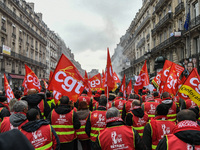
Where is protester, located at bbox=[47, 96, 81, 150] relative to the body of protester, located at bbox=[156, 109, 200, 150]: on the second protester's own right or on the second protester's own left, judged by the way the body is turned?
on the second protester's own left

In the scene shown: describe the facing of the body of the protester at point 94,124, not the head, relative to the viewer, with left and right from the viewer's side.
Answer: facing away from the viewer

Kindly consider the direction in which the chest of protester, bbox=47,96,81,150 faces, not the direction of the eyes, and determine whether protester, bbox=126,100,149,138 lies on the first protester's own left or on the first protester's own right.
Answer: on the first protester's own right

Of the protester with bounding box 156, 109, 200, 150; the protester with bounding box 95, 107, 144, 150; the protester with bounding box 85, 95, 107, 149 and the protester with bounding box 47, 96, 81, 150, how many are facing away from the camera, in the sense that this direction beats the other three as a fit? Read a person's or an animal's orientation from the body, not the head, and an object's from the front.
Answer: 4

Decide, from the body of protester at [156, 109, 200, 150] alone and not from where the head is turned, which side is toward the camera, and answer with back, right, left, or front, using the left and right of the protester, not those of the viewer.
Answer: back

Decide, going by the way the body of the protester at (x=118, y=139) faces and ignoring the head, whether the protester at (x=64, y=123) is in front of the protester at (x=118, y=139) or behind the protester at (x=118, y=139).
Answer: in front

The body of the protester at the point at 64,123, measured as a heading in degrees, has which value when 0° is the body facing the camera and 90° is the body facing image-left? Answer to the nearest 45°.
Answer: approximately 180°

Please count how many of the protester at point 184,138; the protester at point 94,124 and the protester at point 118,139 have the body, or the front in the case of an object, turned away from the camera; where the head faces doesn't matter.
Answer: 3

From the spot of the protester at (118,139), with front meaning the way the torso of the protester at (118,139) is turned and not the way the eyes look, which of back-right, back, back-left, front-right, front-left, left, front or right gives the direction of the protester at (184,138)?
back-right

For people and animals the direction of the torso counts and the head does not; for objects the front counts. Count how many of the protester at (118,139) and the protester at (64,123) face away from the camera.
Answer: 2

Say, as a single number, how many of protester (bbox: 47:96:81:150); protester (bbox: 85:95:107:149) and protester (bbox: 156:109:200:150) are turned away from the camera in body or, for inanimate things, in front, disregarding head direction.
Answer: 3

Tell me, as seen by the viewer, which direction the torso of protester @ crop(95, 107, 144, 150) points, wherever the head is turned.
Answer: away from the camera

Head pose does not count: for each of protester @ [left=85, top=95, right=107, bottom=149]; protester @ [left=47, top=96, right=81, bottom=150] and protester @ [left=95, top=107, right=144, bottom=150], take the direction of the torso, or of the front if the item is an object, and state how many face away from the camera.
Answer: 3

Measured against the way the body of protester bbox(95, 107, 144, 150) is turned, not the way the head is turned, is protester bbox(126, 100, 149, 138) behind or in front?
in front

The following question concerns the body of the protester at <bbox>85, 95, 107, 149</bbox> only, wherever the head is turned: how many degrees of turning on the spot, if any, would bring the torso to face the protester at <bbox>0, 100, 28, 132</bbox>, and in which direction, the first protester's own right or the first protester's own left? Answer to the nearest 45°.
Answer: approximately 135° to the first protester's own left
